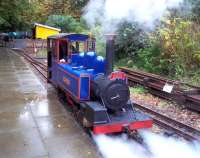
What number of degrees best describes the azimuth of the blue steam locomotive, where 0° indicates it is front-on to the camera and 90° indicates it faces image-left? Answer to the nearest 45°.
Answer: approximately 315°

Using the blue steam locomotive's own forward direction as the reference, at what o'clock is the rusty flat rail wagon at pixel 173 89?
The rusty flat rail wagon is roughly at 9 o'clock from the blue steam locomotive.

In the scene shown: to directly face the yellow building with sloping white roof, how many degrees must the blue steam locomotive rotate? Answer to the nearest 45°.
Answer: approximately 135° to its left

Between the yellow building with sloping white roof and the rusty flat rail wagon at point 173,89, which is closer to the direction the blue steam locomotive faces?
the rusty flat rail wagon

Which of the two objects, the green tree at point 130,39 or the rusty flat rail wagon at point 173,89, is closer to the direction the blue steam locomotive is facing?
the rusty flat rail wagon

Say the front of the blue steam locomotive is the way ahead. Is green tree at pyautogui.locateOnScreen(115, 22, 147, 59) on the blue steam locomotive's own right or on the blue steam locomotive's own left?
on the blue steam locomotive's own left

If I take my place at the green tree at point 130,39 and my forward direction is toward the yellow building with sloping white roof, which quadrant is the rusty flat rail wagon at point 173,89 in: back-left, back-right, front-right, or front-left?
back-left

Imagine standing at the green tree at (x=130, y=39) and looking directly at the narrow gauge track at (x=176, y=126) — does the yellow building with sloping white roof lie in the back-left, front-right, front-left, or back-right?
back-right
